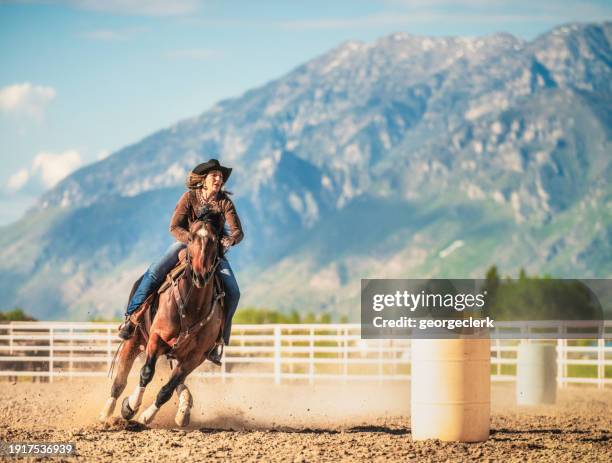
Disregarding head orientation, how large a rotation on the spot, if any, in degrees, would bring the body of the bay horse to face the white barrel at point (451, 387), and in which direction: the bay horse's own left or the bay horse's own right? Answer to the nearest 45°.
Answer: approximately 90° to the bay horse's own left

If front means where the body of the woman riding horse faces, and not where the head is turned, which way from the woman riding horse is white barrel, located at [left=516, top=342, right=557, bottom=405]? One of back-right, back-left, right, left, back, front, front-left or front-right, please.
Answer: back-left

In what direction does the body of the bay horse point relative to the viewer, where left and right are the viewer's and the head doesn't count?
facing the viewer

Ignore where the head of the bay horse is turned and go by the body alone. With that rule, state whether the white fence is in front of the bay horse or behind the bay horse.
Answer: behind

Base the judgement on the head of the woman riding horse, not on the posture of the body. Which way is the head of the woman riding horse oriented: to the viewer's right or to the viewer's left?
to the viewer's right

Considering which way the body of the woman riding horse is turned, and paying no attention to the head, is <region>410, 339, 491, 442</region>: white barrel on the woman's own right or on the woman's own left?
on the woman's own left

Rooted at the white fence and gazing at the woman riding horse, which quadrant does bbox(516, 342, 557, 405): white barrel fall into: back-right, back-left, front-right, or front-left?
front-left
